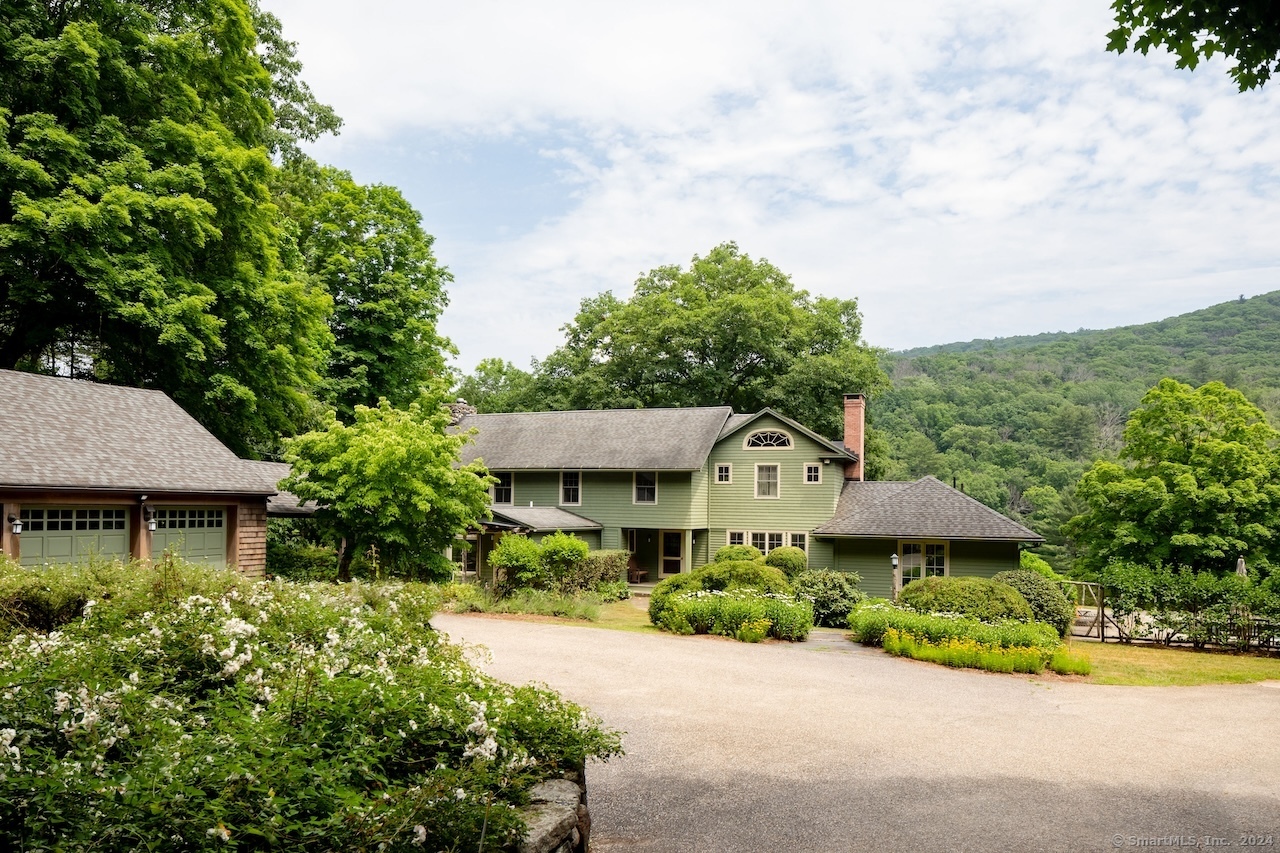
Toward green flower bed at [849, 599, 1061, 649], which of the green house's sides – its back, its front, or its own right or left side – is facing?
front

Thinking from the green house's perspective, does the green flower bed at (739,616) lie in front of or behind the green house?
in front

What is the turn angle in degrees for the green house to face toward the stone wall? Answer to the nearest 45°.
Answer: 0° — it already faces it

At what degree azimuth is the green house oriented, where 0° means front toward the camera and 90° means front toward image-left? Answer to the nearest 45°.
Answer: approximately 0°

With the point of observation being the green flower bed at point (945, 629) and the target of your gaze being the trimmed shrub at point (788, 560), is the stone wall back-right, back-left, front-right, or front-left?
back-left

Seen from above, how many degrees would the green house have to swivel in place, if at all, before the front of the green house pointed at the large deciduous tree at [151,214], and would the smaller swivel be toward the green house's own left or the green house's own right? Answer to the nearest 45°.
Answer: approximately 45° to the green house's own right

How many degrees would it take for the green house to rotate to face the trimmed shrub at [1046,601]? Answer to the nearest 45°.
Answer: approximately 45° to its left

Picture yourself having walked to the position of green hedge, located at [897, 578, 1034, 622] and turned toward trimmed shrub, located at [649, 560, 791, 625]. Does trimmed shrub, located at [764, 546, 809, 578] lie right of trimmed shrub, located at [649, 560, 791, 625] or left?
right

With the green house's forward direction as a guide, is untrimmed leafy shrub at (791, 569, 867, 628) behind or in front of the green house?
in front

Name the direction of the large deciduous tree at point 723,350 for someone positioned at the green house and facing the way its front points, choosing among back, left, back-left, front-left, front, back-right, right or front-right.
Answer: back

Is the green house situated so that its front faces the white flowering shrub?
yes

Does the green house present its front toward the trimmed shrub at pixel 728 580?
yes
